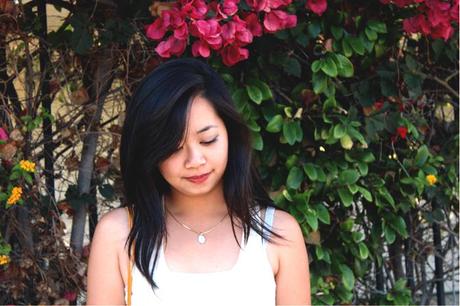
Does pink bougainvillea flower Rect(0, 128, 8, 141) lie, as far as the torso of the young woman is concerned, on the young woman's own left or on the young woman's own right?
on the young woman's own right

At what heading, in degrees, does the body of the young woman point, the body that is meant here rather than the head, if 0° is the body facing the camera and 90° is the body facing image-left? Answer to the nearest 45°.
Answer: approximately 0°

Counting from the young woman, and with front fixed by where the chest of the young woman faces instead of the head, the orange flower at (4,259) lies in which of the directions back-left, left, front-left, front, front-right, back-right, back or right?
back-right
